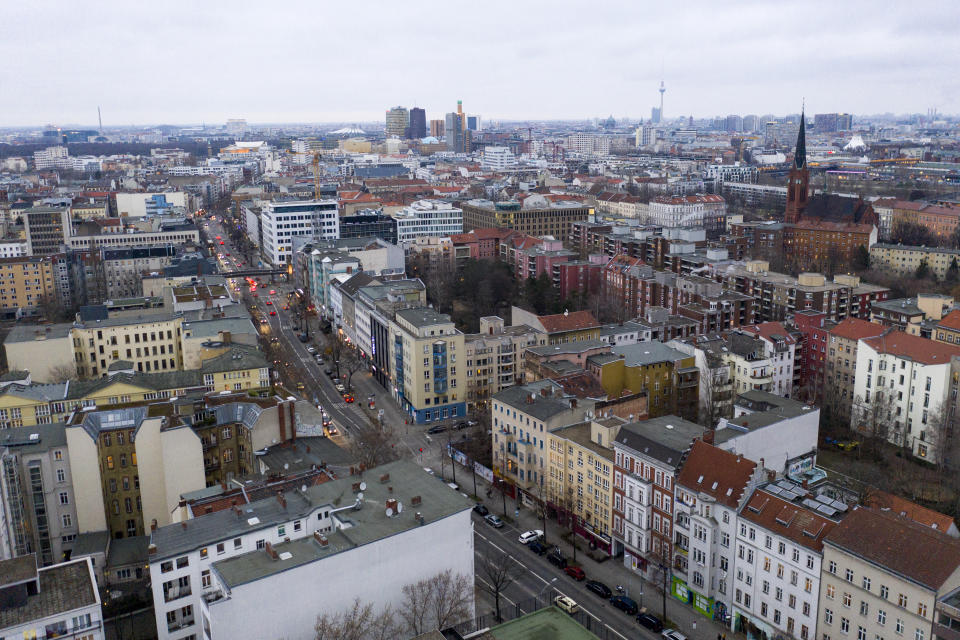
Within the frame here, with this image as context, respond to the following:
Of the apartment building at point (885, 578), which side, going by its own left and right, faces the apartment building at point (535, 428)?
right

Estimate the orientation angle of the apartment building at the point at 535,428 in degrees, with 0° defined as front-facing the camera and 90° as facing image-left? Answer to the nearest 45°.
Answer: approximately 45°

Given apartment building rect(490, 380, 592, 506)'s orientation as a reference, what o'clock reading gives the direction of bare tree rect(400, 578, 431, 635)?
The bare tree is roughly at 11 o'clock from the apartment building.

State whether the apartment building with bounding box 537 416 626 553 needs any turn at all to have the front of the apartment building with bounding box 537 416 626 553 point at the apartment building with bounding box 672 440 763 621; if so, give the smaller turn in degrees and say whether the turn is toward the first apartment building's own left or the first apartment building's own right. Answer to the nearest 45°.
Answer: approximately 90° to the first apartment building's own left

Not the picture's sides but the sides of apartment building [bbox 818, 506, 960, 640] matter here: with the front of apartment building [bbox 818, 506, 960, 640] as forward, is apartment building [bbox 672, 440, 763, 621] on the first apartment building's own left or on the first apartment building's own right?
on the first apartment building's own right

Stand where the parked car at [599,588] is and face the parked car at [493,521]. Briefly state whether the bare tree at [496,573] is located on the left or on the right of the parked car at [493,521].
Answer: left
